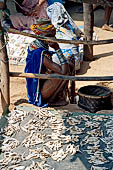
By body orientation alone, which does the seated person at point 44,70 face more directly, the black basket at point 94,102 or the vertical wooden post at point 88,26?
the black basket

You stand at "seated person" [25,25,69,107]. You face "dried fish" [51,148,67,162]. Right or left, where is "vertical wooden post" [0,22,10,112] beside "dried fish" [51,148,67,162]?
right

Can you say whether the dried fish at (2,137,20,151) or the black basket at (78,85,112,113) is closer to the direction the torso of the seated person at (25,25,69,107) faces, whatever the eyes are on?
the black basket
